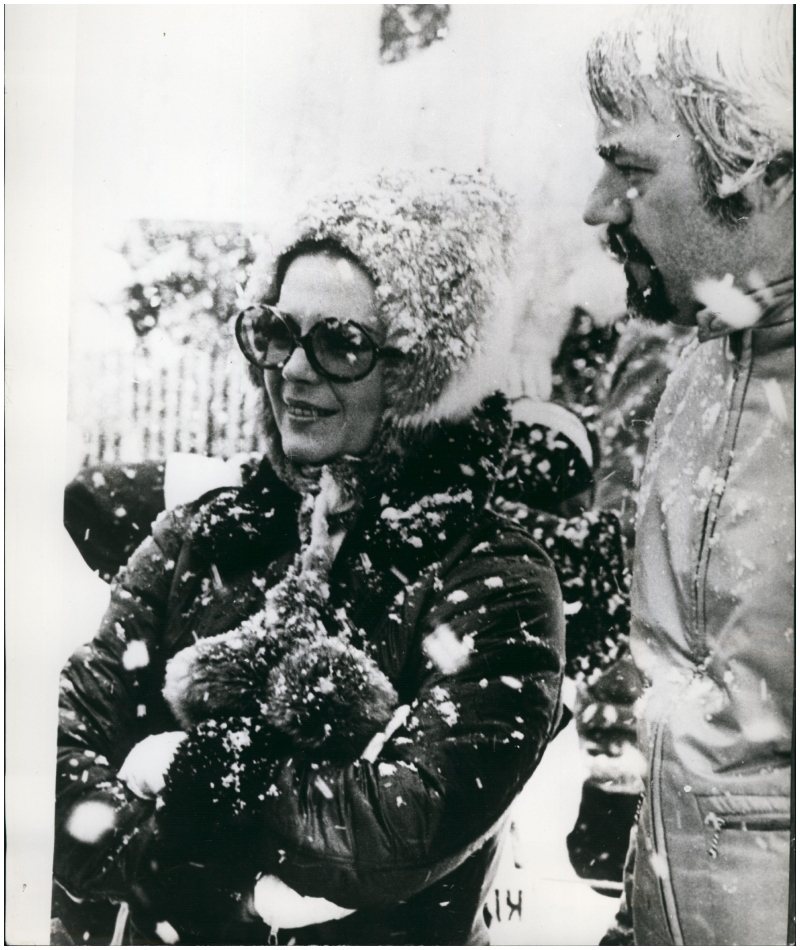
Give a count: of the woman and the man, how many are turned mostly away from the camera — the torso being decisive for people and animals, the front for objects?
0

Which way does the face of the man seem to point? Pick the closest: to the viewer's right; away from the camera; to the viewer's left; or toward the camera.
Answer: to the viewer's left

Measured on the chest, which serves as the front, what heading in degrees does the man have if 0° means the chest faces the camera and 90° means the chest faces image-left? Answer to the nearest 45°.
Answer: approximately 45°

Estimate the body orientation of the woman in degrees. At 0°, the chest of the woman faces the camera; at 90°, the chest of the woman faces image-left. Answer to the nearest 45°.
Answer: approximately 45°
